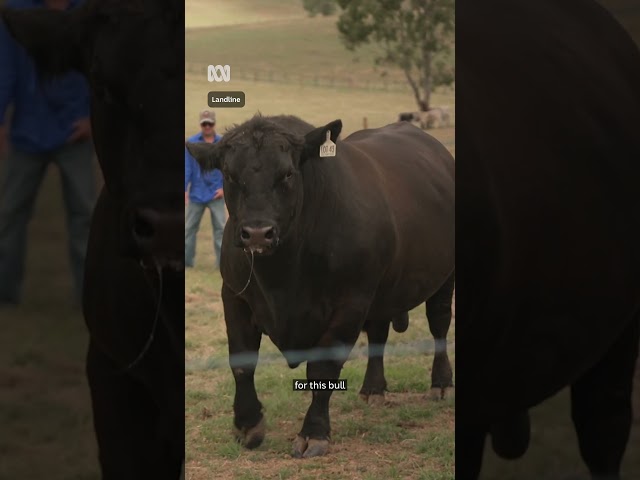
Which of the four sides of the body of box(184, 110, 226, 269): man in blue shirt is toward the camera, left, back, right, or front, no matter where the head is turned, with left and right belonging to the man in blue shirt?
front

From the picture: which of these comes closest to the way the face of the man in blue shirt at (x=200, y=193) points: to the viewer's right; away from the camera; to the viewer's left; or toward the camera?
toward the camera

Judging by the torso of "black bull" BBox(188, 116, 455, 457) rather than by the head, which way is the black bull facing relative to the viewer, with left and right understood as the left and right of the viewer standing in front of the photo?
facing the viewer and to the left of the viewer
